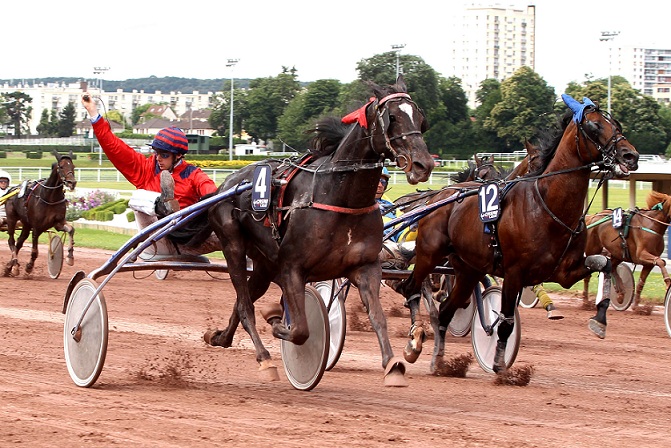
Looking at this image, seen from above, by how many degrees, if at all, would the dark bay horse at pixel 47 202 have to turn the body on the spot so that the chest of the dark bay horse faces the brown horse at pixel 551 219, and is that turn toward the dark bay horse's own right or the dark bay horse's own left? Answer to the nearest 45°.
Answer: approximately 45° to the dark bay horse's own right

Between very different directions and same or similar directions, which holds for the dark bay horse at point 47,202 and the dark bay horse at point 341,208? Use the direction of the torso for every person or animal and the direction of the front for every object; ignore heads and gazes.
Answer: same or similar directions

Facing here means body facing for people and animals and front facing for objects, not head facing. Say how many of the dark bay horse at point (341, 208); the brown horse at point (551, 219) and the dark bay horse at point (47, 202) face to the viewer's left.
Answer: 0

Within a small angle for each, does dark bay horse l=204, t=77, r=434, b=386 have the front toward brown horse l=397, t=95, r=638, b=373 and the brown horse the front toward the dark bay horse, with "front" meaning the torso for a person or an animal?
no

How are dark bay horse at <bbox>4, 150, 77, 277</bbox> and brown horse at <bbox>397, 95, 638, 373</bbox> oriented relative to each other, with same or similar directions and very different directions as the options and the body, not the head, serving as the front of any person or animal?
same or similar directions

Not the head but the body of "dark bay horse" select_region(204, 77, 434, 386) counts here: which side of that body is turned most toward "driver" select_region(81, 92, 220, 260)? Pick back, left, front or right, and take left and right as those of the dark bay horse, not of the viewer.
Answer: back

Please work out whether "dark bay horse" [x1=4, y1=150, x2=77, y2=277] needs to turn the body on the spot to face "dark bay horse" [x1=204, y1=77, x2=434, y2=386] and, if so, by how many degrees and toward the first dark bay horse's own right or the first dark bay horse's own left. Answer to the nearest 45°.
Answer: approximately 45° to the first dark bay horse's own right

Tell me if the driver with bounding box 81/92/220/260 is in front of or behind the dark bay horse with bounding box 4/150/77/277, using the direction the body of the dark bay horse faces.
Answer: in front

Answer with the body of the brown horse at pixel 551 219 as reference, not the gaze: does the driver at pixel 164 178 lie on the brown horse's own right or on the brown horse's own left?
on the brown horse's own right

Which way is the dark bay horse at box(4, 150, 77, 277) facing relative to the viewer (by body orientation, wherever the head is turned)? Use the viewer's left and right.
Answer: facing the viewer and to the right of the viewer

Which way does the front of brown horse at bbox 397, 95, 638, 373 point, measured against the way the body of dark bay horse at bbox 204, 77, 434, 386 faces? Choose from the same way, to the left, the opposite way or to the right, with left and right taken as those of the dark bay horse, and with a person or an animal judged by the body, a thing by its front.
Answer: the same way

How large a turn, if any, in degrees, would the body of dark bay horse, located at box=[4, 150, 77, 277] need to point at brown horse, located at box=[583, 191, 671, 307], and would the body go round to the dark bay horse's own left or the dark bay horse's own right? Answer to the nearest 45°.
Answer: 0° — it already faces it
